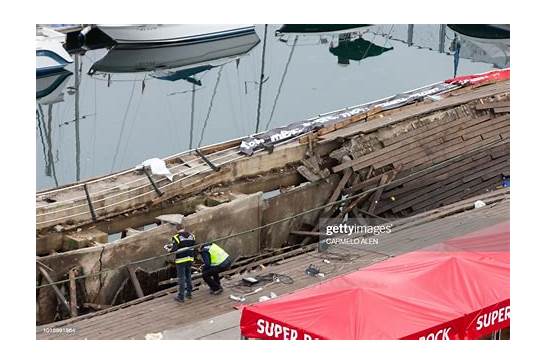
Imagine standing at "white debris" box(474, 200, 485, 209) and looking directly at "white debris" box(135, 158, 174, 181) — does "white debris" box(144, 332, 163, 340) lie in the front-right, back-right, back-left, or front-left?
front-left

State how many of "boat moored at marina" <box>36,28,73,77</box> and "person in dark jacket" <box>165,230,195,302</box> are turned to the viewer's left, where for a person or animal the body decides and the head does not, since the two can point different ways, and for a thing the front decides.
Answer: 1
